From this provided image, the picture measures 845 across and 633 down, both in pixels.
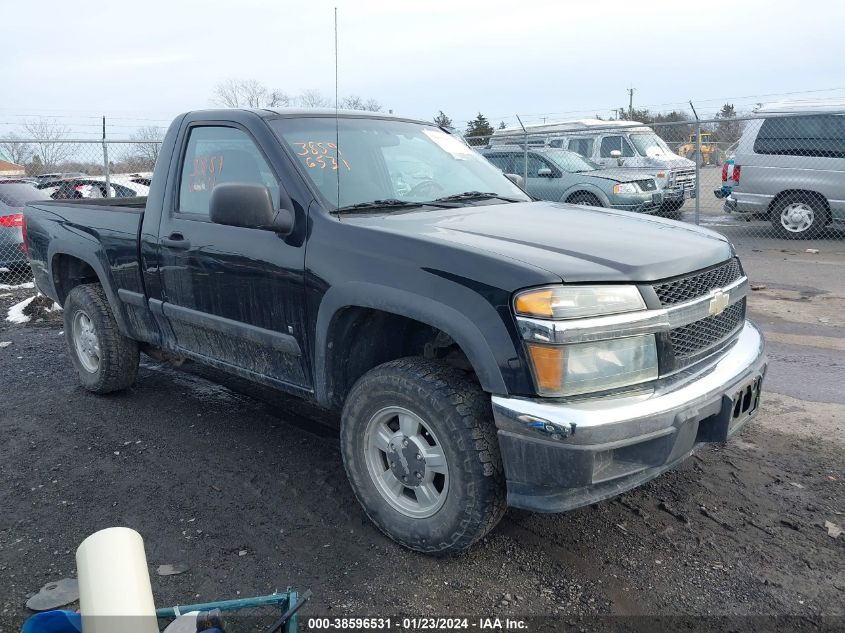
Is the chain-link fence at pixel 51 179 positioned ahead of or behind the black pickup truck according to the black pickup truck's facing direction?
behind

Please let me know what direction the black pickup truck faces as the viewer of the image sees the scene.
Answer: facing the viewer and to the right of the viewer

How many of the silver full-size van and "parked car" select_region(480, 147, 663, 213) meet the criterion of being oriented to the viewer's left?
0

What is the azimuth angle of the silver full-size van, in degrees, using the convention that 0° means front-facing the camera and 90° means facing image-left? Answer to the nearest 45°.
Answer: approximately 270°

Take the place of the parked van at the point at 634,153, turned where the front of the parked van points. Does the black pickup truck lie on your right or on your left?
on your right

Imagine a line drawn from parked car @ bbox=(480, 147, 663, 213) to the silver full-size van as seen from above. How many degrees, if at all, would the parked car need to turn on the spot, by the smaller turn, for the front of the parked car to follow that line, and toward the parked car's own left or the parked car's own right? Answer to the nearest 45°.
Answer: approximately 45° to the parked car's own left

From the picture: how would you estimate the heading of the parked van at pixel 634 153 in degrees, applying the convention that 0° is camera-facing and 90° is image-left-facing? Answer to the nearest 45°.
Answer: approximately 315°

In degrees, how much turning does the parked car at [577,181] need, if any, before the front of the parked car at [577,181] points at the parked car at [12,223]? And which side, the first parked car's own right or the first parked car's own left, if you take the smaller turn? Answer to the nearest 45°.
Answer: approximately 90° to the first parked car's own right
